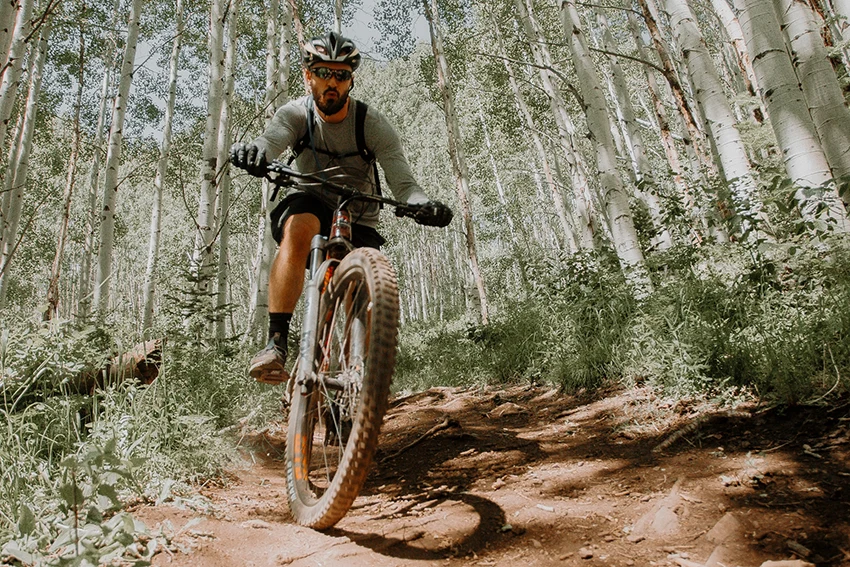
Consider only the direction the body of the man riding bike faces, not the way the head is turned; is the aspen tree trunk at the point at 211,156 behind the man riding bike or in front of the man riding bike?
behind

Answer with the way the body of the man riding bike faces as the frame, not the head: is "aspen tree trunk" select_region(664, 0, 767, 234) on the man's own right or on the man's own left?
on the man's own left

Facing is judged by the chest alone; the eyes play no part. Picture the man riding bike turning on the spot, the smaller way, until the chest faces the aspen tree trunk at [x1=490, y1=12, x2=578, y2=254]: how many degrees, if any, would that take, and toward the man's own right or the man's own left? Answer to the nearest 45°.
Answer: approximately 135° to the man's own left

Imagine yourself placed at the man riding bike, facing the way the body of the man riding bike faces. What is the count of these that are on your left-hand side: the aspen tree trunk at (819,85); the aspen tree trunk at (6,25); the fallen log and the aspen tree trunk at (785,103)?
2

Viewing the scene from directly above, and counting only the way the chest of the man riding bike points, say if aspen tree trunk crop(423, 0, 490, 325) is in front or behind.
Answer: behind

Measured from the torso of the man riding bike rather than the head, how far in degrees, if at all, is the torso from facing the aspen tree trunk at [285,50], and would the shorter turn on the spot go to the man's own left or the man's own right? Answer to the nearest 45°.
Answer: approximately 180°

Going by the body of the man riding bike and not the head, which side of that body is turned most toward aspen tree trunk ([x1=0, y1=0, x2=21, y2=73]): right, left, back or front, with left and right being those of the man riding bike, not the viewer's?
right

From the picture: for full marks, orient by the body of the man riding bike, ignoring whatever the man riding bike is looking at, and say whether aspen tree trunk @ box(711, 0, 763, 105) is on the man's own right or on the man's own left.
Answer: on the man's own left

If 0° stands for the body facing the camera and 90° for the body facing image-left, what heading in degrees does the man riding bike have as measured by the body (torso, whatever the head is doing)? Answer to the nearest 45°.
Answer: approximately 0°

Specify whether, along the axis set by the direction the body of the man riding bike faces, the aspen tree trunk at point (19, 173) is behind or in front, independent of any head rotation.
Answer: behind
